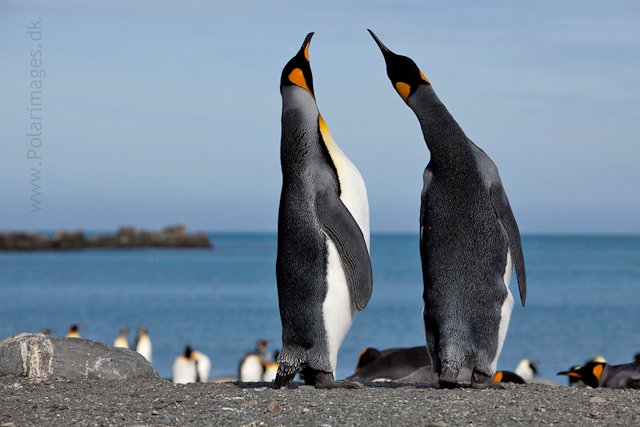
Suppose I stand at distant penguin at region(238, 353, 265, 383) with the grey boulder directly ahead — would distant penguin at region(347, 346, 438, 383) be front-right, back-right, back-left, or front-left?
front-left

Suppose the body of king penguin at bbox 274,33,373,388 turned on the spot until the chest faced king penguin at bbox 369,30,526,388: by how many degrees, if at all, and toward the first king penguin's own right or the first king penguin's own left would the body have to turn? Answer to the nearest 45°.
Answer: approximately 45° to the first king penguin's own right

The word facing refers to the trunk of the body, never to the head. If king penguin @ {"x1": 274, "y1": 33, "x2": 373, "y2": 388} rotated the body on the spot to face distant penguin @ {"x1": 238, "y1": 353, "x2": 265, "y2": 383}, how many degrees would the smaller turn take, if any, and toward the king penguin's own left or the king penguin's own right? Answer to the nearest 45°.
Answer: approximately 45° to the king penguin's own left

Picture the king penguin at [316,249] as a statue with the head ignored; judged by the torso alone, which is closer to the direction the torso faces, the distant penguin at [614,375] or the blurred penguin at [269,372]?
the distant penguin

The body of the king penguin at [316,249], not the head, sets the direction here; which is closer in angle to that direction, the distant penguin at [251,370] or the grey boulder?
the distant penguin

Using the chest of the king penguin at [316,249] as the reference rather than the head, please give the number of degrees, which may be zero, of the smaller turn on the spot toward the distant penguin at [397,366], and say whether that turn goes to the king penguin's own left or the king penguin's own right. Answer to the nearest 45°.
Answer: approximately 45° to the king penguin's own left

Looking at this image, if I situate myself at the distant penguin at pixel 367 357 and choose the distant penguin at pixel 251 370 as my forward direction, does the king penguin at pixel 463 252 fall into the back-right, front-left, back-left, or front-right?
back-left

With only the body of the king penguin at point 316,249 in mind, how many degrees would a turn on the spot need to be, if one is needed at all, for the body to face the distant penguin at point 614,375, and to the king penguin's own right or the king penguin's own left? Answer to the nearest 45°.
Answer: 0° — it already faces it

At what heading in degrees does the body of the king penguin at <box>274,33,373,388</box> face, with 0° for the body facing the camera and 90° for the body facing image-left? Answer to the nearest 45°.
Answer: approximately 225°

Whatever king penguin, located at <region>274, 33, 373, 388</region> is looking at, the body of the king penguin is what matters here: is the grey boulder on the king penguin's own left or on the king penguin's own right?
on the king penguin's own left
